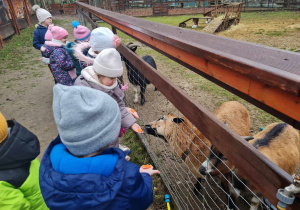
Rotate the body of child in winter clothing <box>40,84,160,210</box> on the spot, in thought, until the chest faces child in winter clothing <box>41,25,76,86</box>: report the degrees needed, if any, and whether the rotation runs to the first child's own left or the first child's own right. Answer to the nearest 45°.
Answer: approximately 45° to the first child's own left

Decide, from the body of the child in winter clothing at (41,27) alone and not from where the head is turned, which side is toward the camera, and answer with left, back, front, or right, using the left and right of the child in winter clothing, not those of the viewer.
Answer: right

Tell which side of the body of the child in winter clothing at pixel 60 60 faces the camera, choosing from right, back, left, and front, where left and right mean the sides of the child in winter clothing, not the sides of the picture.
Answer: right

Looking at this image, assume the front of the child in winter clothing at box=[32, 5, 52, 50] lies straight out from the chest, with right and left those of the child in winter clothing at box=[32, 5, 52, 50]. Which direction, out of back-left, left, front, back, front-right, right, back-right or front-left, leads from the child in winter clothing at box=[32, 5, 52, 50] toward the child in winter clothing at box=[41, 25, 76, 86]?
right

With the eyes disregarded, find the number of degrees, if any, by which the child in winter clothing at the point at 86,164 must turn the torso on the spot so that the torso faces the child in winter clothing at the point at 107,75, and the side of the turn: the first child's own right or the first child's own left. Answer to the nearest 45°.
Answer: approximately 45° to the first child's own left

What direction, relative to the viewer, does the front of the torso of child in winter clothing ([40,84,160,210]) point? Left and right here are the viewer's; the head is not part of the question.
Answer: facing away from the viewer and to the right of the viewer

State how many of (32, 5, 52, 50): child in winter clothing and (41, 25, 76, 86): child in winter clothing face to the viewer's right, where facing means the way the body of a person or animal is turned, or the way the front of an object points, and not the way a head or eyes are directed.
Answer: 2

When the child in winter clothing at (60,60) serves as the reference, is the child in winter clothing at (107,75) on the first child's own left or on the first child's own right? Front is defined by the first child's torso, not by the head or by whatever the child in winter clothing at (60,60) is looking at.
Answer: on the first child's own right

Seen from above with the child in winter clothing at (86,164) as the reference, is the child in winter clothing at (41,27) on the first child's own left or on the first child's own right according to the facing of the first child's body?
on the first child's own left

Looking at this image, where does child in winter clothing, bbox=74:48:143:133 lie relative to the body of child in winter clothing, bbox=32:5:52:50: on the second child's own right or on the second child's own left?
on the second child's own right

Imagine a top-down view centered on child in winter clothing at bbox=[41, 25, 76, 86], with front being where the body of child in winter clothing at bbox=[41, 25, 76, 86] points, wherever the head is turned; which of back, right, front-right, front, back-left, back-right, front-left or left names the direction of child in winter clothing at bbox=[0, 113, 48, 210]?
right

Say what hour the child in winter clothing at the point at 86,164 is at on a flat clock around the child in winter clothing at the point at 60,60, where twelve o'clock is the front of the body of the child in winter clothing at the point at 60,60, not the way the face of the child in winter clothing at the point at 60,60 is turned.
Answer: the child in winter clothing at the point at 86,164 is roughly at 3 o'clock from the child in winter clothing at the point at 60,60.

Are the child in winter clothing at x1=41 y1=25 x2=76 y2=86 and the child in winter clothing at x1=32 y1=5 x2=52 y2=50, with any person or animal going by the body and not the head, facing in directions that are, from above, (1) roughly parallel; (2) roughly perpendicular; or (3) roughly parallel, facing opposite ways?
roughly parallel
